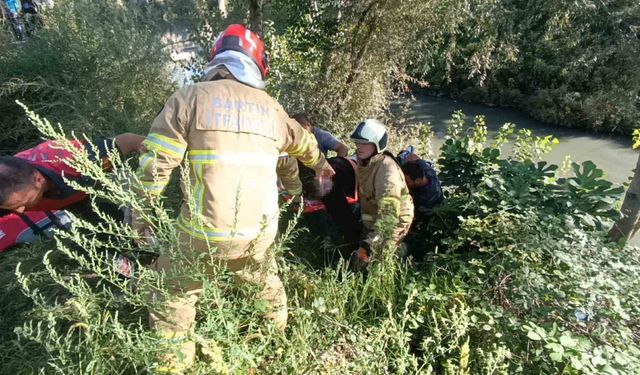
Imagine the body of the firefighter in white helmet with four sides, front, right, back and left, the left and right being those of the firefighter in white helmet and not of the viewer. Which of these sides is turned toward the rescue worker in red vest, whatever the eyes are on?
front

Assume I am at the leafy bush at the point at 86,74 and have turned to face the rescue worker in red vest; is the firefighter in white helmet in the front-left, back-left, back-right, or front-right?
front-left

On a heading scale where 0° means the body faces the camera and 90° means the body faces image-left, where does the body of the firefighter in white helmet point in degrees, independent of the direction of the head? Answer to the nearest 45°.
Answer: approximately 90°

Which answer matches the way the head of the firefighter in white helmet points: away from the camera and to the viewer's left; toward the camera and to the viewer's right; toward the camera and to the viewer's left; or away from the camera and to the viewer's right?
toward the camera and to the viewer's left
